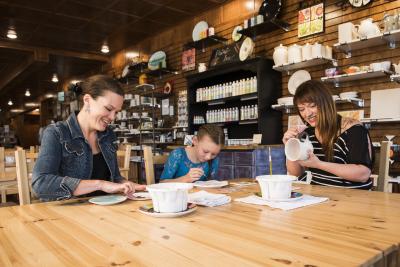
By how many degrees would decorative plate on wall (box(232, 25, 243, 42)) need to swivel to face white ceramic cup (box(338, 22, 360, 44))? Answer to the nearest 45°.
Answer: approximately 90° to its left

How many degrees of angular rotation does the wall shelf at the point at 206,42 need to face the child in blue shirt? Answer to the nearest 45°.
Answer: approximately 45° to its left

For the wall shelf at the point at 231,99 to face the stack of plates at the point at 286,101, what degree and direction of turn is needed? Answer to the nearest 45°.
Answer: approximately 90° to its left

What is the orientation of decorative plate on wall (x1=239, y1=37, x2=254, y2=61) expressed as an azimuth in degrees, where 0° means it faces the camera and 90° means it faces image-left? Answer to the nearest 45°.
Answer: approximately 45°

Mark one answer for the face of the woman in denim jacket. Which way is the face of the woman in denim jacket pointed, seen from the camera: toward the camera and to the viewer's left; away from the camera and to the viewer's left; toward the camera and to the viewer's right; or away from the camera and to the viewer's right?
toward the camera and to the viewer's right

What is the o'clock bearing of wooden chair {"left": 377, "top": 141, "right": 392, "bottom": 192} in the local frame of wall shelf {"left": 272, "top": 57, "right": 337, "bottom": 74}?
The wooden chair is roughly at 10 o'clock from the wall shelf.

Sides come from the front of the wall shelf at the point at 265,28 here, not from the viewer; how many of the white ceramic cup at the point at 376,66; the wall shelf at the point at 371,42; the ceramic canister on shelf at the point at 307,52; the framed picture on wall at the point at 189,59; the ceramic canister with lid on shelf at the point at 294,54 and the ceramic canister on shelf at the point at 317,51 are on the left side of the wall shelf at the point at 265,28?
5

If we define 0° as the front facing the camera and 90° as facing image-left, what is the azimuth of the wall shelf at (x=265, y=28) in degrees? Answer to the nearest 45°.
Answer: approximately 45°
